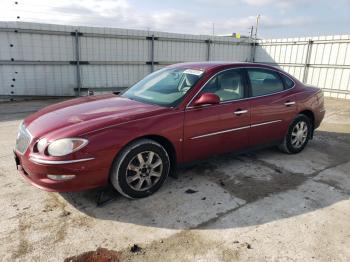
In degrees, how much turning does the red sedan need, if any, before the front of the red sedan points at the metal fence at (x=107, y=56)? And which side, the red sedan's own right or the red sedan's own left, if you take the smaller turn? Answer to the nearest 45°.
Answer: approximately 135° to the red sedan's own right

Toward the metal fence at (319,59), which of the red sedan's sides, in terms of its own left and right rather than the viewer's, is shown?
back

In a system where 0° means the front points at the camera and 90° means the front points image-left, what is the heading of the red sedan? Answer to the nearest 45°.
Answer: approximately 45°
